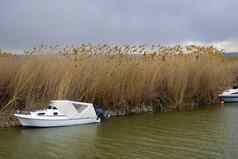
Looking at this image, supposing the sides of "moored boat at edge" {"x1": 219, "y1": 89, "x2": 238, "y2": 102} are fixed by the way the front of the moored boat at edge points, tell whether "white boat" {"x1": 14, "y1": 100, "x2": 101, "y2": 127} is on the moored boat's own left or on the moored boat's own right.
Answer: on the moored boat's own left

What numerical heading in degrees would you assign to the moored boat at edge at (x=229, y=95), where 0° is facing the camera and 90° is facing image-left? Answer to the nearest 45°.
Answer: approximately 90°
